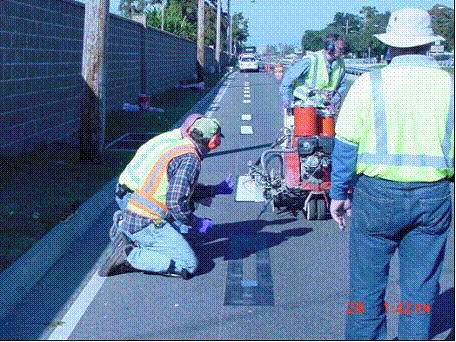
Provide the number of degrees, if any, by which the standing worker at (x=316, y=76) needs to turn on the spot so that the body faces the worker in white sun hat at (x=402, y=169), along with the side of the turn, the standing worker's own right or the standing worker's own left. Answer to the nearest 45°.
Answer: approximately 45° to the standing worker's own right

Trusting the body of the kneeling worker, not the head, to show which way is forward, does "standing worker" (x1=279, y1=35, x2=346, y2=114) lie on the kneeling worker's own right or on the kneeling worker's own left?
on the kneeling worker's own left

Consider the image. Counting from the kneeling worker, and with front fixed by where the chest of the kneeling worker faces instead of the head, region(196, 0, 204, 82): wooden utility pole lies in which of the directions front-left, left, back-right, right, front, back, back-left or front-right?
left

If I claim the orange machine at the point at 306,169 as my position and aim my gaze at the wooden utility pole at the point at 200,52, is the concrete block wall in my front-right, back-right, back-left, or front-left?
front-left

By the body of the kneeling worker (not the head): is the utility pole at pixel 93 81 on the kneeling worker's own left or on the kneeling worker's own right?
on the kneeling worker's own left

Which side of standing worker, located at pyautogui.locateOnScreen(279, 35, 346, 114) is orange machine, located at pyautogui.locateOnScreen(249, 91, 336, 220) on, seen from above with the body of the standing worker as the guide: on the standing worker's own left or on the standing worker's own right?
on the standing worker's own right

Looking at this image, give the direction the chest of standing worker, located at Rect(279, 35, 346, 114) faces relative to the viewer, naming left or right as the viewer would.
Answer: facing the viewer and to the right of the viewer

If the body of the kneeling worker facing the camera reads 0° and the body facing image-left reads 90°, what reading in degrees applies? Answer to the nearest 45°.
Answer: approximately 270°

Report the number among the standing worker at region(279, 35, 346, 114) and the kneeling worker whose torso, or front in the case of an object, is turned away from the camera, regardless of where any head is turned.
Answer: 0

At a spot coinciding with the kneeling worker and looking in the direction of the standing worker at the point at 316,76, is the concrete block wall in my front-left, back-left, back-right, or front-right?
front-left

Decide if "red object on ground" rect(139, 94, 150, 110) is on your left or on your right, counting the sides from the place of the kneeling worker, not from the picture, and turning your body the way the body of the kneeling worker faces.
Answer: on your left

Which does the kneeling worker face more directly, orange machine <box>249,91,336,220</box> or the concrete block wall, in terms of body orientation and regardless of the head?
the orange machine
